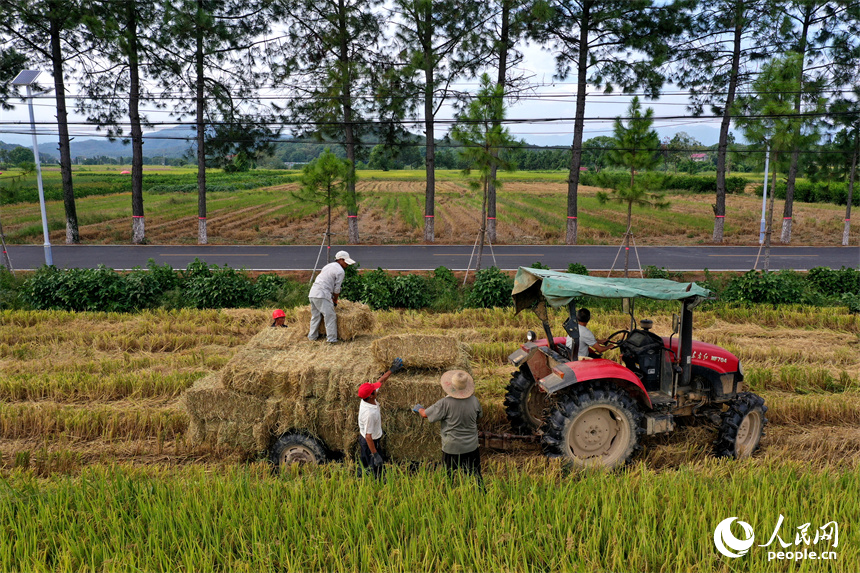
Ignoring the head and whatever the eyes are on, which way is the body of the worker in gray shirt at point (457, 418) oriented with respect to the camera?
away from the camera

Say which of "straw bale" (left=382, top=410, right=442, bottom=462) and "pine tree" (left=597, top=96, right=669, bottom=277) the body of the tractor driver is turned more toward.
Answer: the pine tree

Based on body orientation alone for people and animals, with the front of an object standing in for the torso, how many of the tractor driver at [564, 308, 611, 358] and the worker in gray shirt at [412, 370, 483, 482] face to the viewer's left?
0

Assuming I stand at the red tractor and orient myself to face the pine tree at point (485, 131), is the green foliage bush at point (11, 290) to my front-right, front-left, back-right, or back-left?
front-left

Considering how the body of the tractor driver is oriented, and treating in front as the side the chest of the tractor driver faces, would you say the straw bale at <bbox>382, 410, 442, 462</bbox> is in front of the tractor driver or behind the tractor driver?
behind

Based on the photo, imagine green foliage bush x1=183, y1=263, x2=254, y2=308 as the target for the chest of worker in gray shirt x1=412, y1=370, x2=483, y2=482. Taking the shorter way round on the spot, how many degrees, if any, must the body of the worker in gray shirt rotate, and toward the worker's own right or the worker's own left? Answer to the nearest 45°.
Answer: approximately 45° to the worker's own left

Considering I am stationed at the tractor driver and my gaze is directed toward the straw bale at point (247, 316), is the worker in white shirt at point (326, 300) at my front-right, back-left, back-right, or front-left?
front-left

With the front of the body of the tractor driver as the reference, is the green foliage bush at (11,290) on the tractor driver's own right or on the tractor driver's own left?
on the tractor driver's own left

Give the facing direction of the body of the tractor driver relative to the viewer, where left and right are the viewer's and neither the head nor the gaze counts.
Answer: facing away from the viewer and to the right of the viewer

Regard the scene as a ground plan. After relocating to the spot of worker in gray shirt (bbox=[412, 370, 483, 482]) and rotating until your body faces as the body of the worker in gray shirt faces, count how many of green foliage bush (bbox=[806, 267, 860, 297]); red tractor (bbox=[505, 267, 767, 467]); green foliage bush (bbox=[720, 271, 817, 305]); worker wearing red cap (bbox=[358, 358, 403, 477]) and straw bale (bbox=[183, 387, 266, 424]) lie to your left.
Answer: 2

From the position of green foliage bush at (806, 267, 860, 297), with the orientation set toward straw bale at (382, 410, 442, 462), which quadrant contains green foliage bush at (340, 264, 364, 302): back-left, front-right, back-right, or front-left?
front-right

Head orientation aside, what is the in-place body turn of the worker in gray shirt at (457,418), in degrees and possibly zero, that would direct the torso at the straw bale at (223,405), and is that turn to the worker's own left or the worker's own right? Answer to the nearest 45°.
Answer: approximately 90° to the worker's own left

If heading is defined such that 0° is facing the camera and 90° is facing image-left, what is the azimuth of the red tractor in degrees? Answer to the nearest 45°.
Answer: approximately 225°

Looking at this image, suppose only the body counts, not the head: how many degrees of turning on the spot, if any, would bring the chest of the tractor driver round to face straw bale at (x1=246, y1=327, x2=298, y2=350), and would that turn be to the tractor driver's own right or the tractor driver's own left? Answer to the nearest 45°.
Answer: approximately 135° to the tractor driver's own left

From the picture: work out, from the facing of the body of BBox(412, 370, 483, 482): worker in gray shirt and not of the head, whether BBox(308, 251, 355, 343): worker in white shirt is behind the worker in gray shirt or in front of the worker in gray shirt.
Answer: in front

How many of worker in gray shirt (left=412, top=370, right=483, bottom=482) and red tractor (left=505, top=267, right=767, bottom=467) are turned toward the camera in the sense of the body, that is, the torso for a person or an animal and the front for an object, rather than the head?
0

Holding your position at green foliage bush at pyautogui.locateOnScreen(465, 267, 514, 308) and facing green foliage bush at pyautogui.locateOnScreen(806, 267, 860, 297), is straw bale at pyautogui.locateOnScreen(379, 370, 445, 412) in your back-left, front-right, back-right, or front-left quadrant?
back-right

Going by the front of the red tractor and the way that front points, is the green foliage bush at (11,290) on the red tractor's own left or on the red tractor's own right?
on the red tractor's own left
